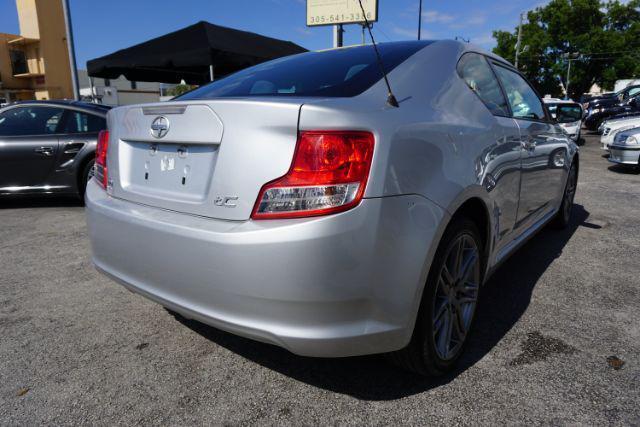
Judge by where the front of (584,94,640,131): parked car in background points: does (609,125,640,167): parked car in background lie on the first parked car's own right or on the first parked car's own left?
on the first parked car's own left

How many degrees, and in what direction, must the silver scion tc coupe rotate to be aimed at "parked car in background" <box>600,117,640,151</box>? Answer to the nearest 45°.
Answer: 0° — it already faces it

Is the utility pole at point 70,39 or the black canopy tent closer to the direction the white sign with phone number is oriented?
the black canopy tent

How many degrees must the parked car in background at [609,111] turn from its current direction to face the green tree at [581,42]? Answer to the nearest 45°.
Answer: approximately 135° to its right

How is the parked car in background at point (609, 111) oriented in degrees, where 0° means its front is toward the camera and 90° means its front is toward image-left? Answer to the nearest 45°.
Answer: approximately 45°

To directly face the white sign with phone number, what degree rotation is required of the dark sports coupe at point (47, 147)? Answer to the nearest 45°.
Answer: approximately 135° to its right

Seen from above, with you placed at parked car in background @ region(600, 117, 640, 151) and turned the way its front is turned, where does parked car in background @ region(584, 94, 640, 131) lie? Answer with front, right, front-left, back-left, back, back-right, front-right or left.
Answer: back-right

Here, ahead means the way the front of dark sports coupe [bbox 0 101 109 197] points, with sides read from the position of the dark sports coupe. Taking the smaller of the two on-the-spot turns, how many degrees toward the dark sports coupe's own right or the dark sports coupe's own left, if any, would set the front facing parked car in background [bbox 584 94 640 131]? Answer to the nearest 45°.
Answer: approximately 180°

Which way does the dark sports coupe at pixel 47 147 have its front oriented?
to the viewer's left
